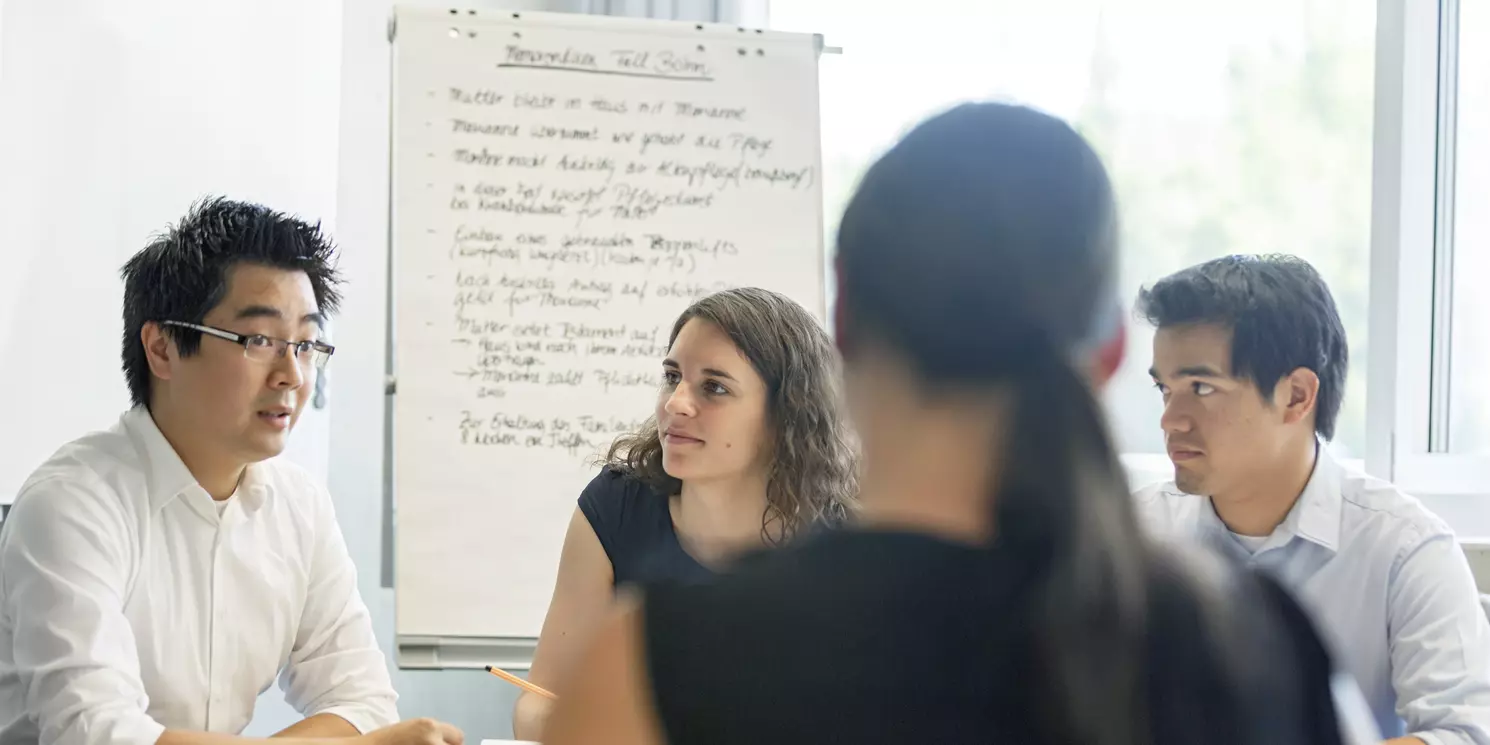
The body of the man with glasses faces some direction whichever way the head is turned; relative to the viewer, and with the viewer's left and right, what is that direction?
facing the viewer and to the right of the viewer

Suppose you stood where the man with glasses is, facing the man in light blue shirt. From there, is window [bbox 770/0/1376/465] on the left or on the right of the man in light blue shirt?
left

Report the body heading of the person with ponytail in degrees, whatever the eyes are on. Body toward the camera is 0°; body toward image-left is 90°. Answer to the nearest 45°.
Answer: approximately 180°

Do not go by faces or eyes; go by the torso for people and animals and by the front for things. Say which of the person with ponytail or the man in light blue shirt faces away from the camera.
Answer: the person with ponytail

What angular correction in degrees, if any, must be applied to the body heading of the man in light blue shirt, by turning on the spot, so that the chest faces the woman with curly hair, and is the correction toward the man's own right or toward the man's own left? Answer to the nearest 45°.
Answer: approximately 45° to the man's own right

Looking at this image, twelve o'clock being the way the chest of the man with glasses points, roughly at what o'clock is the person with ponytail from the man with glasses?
The person with ponytail is roughly at 1 o'clock from the man with glasses.

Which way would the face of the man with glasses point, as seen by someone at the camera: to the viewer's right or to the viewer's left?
to the viewer's right

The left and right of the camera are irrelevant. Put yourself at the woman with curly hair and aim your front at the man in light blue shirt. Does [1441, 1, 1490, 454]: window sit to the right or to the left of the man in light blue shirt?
left

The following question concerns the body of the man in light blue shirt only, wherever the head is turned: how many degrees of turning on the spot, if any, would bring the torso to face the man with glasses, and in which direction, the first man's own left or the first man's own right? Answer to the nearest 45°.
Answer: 0° — they already face them

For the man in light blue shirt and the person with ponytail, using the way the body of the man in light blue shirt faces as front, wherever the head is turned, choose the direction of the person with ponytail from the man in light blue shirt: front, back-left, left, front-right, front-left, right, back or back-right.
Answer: front-left

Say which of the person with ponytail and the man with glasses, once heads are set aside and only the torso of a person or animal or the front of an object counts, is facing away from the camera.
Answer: the person with ponytail

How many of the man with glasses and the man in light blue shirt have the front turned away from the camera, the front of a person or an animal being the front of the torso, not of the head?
0

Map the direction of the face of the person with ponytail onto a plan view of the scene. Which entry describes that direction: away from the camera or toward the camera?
away from the camera

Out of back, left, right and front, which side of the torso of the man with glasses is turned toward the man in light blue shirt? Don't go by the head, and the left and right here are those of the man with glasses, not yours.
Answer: front
